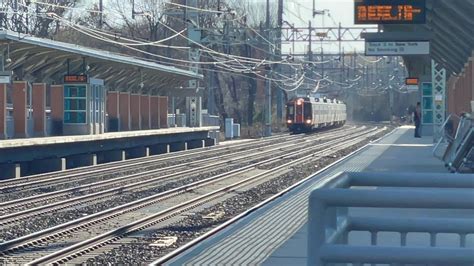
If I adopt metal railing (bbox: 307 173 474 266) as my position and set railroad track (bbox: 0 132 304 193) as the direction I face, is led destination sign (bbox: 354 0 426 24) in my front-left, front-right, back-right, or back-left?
front-right

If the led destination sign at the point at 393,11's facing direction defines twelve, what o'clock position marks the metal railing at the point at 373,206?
The metal railing is roughly at 12 o'clock from the led destination sign.

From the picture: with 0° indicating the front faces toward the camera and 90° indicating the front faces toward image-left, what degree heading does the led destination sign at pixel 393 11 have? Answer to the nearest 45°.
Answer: approximately 0°

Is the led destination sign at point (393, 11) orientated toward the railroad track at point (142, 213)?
no

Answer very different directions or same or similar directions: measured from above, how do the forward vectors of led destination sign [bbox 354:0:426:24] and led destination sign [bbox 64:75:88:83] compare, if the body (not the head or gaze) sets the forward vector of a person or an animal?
same or similar directions

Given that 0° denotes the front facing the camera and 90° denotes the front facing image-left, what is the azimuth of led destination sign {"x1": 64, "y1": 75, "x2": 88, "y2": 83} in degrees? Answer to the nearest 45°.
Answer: approximately 0°

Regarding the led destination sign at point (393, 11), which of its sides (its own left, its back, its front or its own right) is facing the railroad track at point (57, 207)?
right

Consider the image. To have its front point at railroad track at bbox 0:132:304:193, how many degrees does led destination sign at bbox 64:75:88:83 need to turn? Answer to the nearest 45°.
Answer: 0° — it already faces it

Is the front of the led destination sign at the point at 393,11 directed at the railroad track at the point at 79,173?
no

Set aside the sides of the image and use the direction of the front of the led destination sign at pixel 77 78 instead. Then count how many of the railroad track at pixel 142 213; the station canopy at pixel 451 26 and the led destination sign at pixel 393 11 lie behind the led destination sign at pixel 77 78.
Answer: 0

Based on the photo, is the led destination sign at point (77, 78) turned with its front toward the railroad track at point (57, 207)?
yes

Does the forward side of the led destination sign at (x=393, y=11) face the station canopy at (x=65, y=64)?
no

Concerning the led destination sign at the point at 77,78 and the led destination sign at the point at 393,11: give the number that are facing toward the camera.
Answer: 2

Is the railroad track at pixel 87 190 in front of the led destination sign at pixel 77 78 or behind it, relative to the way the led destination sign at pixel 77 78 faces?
in front

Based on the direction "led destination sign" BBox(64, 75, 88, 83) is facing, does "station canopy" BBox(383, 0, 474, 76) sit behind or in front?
in front

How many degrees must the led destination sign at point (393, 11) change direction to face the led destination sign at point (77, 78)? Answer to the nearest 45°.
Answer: approximately 135° to its right

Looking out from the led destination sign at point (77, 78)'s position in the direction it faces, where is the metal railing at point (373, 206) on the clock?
The metal railing is roughly at 12 o'clock from the led destination sign.
